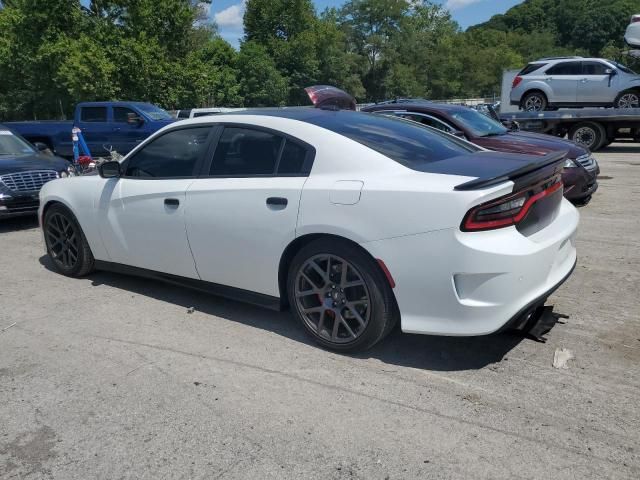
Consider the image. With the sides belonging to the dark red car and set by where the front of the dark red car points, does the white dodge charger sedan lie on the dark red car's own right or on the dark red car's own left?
on the dark red car's own right

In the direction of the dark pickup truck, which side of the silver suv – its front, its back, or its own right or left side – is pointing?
back

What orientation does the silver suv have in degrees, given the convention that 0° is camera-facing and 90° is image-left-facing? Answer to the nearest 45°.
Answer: approximately 270°

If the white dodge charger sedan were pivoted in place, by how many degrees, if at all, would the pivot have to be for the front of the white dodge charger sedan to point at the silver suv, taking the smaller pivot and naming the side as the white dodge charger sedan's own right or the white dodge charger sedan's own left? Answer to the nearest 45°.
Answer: approximately 90° to the white dodge charger sedan's own right

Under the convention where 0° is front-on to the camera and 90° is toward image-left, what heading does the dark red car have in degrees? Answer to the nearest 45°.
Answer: approximately 315°

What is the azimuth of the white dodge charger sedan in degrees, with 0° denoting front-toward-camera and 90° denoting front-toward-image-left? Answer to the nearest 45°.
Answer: approximately 135°

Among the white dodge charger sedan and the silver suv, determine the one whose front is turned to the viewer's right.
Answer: the silver suv

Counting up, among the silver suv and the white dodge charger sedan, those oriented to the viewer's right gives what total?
1

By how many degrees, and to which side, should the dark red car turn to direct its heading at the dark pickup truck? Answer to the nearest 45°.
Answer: approximately 180°

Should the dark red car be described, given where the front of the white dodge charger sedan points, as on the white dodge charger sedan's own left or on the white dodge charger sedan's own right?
on the white dodge charger sedan's own right
